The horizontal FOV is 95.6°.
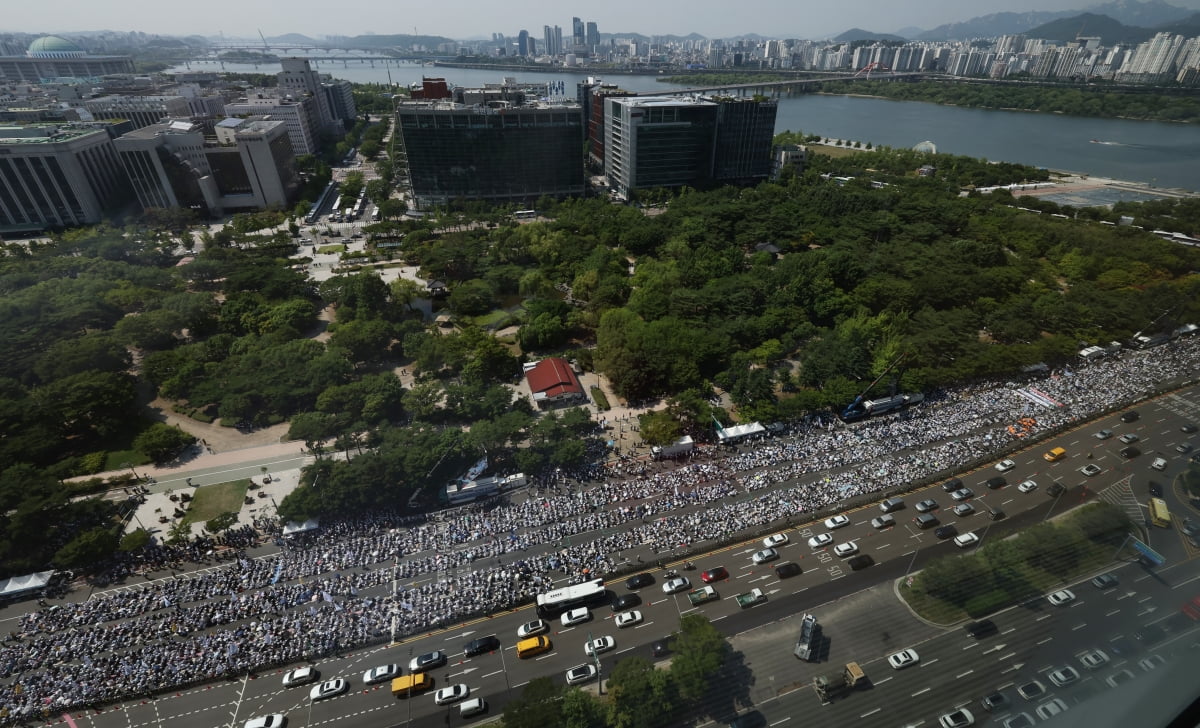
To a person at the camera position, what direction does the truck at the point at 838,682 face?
facing away from the viewer and to the right of the viewer

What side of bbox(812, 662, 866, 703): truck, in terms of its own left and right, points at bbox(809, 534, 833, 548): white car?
left

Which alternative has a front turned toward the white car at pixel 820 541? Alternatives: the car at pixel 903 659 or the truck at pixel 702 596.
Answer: the truck

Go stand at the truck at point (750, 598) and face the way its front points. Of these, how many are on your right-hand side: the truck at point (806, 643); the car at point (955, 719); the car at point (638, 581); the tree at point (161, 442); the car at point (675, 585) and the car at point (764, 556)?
2

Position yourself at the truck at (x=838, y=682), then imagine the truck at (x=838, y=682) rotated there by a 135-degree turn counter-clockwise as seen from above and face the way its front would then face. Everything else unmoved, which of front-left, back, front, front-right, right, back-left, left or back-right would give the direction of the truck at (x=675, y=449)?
front-right

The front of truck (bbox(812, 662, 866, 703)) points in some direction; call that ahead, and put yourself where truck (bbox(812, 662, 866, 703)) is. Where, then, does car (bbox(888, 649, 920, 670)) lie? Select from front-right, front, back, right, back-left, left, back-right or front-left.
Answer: front

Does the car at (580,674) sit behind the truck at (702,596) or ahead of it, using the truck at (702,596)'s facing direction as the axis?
behind

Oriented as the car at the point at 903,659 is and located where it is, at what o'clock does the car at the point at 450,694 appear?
the car at the point at 450,694 is roughly at 6 o'clock from the car at the point at 903,659.

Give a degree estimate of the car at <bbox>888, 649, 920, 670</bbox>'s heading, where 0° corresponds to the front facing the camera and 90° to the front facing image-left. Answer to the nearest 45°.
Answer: approximately 225°

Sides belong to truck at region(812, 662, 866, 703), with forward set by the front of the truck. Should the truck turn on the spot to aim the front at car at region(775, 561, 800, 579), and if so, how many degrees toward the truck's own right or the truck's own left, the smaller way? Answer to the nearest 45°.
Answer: approximately 90° to the truck's own left

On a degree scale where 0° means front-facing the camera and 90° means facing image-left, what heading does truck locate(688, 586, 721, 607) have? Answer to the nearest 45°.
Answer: approximately 225°

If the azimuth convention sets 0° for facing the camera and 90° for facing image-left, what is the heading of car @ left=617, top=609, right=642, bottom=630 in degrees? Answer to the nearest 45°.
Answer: approximately 225°

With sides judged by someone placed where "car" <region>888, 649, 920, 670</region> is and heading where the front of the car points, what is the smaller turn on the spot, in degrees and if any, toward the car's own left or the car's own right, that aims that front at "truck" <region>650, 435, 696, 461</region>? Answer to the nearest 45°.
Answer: approximately 135° to the car's own left
